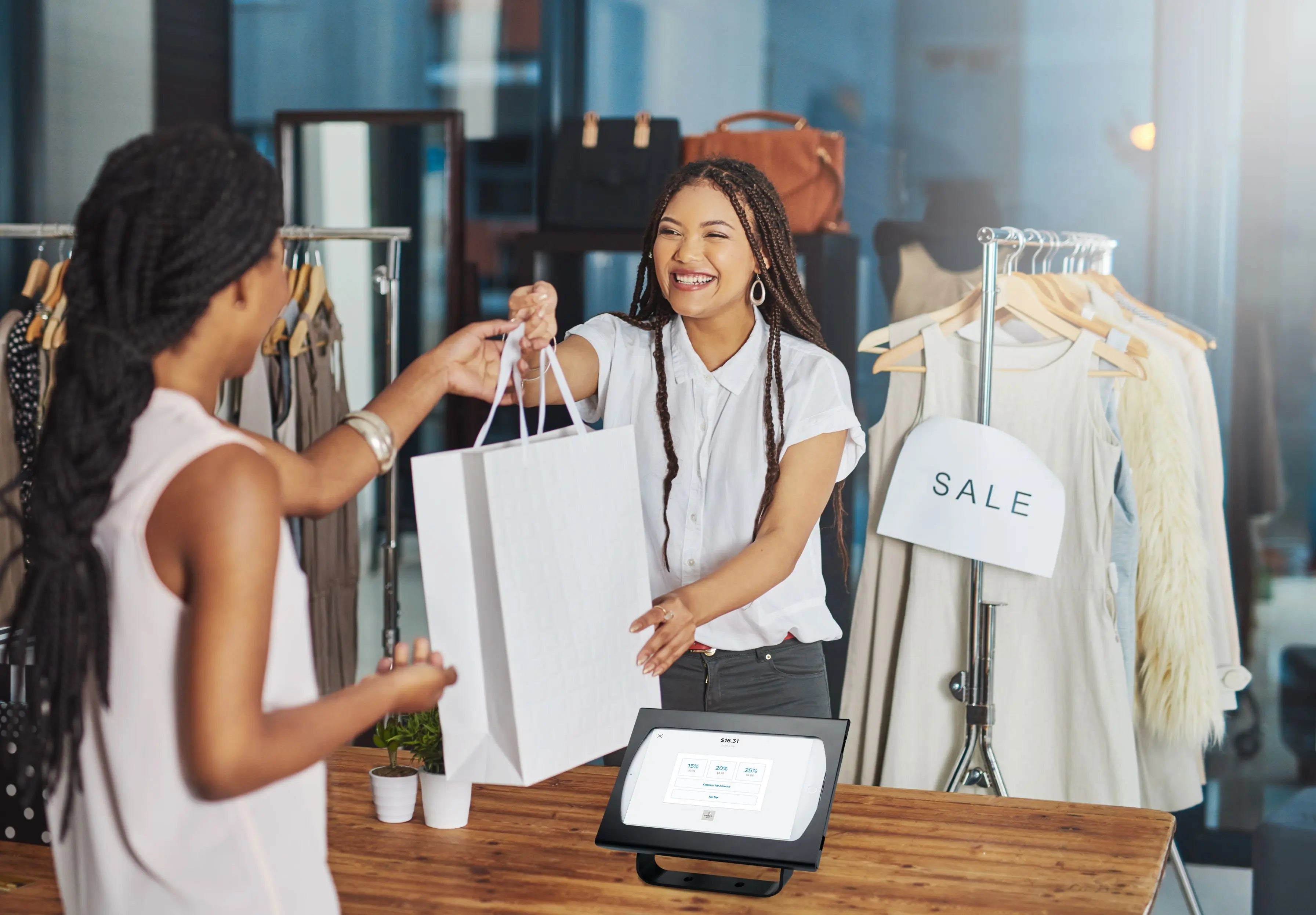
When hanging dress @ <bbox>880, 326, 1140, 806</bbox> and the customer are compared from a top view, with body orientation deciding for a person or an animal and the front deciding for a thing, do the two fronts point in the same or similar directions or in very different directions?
very different directions

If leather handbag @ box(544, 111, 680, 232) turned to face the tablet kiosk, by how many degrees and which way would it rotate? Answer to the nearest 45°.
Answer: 0° — it already faces it

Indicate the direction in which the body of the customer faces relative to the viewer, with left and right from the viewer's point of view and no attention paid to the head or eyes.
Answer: facing away from the viewer and to the right of the viewer

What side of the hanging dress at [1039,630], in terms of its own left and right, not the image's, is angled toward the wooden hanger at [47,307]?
right

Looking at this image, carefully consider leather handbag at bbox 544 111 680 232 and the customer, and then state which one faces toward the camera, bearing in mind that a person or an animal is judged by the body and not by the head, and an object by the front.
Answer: the leather handbag

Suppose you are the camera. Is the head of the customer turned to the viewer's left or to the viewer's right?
to the viewer's right

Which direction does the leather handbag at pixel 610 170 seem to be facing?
toward the camera

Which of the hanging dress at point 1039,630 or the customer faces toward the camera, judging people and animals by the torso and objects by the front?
the hanging dress

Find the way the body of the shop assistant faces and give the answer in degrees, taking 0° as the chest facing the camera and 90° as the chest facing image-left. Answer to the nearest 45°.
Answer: approximately 45°

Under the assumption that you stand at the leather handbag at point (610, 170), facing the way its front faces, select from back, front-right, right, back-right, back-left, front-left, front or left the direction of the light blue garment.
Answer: front-left

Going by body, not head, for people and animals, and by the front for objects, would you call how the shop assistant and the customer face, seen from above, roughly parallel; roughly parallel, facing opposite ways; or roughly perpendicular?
roughly parallel, facing opposite ways

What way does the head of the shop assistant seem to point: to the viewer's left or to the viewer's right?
to the viewer's left

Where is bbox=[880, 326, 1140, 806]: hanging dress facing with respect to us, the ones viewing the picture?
facing the viewer
